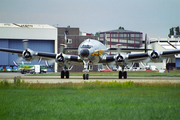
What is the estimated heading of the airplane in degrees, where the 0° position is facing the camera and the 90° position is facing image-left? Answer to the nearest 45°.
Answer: approximately 0°
